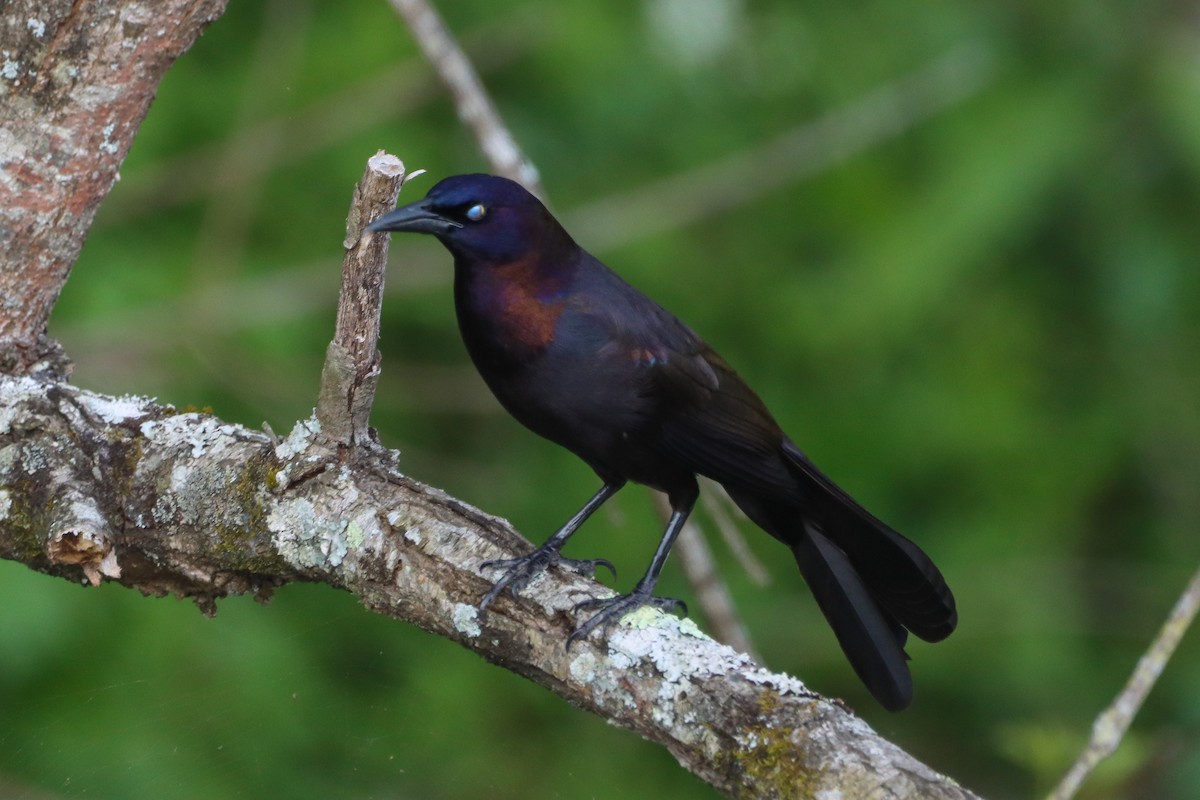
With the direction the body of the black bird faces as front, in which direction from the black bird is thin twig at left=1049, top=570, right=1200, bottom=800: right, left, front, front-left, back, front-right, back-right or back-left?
back-left

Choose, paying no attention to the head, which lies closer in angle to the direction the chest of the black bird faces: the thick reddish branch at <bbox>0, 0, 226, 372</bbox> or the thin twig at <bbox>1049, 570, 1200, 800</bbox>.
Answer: the thick reddish branch

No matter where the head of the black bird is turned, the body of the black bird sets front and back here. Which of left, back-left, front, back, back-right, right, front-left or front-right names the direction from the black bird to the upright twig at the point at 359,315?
front-left

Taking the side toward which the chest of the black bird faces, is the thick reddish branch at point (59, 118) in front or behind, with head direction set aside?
in front

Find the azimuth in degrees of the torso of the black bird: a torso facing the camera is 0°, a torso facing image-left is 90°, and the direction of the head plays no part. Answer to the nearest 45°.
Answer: approximately 90°
